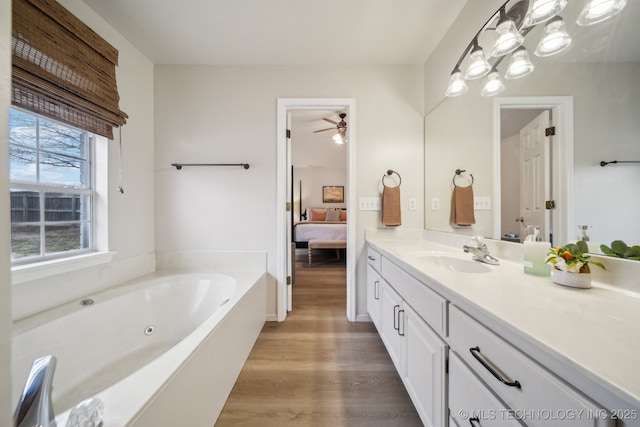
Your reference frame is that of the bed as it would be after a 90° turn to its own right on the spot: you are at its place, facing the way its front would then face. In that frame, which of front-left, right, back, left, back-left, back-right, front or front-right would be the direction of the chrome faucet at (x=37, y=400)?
left

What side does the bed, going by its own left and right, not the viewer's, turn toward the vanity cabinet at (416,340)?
front

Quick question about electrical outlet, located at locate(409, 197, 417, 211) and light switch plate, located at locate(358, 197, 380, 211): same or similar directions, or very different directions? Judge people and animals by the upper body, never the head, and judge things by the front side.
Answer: same or similar directions

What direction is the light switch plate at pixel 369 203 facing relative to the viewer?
toward the camera

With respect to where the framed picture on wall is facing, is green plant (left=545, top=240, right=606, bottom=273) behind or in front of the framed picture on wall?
in front

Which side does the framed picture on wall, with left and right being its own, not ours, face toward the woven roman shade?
front

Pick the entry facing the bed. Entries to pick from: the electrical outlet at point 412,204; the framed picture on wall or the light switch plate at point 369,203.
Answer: the framed picture on wall

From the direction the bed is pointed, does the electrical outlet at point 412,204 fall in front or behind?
in front

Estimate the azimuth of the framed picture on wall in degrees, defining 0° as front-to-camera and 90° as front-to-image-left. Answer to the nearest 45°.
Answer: approximately 0°

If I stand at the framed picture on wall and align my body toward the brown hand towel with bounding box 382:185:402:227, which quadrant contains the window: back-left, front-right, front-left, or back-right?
front-right

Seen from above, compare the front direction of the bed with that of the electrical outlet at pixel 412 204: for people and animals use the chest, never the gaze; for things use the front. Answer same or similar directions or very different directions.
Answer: same or similar directions

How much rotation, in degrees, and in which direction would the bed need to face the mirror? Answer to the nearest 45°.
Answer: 0° — it already faces it

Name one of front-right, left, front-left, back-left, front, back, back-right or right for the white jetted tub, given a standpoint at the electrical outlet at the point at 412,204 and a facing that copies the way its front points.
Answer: front-right

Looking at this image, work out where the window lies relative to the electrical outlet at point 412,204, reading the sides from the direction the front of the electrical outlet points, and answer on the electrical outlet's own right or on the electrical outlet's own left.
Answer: on the electrical outlet's own right

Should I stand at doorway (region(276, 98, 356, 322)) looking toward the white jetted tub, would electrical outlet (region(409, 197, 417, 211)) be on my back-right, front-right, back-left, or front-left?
back-left
